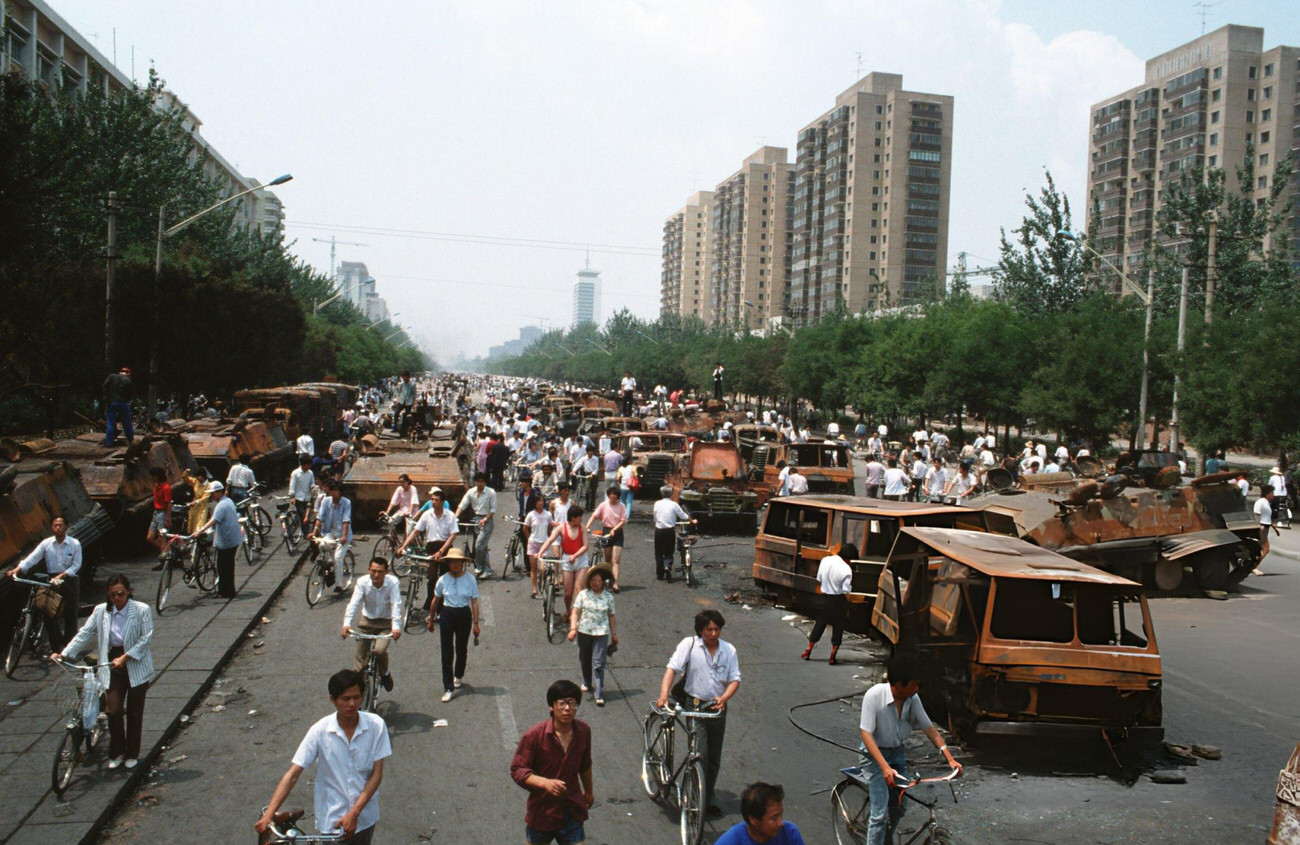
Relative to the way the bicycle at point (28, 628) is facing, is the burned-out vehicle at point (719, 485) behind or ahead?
behind

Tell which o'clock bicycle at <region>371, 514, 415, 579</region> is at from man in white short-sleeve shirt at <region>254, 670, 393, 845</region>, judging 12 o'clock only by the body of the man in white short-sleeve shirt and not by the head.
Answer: The bicycle is roughly at 6 o'clock from the man in white short-sleeve shirt.

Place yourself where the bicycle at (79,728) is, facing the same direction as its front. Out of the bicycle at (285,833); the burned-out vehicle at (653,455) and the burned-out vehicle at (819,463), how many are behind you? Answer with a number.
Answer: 2

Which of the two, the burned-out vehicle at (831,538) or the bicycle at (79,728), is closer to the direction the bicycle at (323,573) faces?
the bicycle

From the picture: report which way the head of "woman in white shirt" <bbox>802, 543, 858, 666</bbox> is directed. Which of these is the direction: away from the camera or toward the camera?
away from the camera

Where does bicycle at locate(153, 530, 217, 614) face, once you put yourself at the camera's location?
facing the viewer and to the left of the viewer

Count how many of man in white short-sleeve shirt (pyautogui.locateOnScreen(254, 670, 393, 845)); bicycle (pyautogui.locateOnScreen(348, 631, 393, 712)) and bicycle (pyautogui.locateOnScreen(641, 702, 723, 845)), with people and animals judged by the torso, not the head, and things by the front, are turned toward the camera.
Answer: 3

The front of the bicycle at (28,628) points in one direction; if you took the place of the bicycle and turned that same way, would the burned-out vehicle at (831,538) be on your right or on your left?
on your left

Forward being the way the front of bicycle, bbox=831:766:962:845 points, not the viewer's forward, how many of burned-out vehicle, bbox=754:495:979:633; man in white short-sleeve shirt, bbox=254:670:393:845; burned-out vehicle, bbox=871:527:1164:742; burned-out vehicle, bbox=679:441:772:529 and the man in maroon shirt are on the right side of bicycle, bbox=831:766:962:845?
2

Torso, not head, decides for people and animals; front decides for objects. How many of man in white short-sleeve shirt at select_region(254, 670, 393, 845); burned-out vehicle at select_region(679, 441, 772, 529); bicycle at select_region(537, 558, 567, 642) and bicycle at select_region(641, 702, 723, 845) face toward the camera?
4

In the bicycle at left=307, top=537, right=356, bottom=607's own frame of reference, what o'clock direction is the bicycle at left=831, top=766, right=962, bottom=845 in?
the bicycle at left=831, top=766, right=962, bottom=845 is roughly at 10 o'clock from the bicycle at left=307, top=537, right=356, bottom=607.

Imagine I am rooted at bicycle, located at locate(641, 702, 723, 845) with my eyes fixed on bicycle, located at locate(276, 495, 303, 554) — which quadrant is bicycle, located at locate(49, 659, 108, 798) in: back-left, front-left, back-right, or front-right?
front-left

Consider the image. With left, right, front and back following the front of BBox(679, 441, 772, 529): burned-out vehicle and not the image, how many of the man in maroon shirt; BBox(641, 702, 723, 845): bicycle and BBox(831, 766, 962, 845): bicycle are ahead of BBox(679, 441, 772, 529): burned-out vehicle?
3

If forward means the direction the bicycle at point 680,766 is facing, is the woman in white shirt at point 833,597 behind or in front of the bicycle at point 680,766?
behind

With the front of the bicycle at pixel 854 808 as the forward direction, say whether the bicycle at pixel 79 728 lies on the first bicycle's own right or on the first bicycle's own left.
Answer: on the first bicycle's own right

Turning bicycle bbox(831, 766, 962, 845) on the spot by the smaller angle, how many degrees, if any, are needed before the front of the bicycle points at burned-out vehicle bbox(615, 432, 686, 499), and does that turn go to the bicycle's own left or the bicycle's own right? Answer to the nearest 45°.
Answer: approximately 135° to the bicycle's own left

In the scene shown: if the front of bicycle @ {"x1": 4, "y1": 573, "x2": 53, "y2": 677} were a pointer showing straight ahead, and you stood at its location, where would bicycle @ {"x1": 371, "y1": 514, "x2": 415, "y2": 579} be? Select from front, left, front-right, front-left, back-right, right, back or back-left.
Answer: back

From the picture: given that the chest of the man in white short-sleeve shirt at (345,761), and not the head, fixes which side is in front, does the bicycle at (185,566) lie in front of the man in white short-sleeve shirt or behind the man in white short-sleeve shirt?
behind

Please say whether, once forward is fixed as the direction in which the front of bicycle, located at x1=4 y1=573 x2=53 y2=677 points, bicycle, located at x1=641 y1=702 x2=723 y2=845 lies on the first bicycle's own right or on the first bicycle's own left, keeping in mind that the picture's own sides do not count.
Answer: on the first bicycle's own left

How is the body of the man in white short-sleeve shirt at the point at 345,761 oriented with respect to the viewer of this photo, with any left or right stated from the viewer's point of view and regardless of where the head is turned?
facing the viewer

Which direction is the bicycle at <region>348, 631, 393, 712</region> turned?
toward the camera
